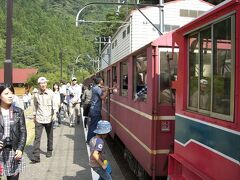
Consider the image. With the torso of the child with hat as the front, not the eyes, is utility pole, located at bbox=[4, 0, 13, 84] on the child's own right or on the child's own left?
on the child's own left

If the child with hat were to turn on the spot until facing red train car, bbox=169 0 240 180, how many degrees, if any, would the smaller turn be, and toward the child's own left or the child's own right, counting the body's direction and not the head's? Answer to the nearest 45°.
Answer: approximately 45° to the child's own right

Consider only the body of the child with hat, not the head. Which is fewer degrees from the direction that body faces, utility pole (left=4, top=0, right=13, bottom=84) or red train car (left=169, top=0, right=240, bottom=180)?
the red train car
